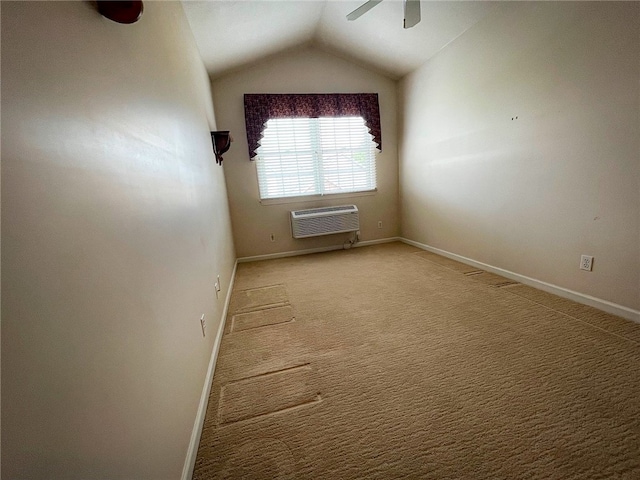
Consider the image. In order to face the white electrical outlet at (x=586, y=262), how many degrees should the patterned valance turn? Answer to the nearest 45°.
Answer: approximately 45° to its left

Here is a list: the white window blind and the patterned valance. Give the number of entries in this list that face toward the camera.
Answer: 2

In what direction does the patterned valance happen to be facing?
toward the camera

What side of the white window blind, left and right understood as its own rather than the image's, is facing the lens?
front

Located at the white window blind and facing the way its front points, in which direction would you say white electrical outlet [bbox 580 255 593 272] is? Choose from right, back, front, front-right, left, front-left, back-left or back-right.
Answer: front-left

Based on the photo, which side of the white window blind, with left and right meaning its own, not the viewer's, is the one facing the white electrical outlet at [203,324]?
front

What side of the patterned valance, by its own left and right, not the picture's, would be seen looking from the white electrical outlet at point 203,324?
front
